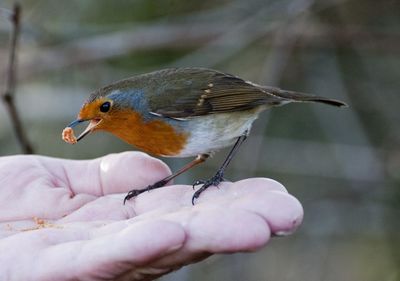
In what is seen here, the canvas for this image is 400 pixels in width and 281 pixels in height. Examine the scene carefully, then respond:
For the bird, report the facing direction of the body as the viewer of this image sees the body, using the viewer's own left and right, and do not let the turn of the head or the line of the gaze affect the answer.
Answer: facing to the left of the viewer
